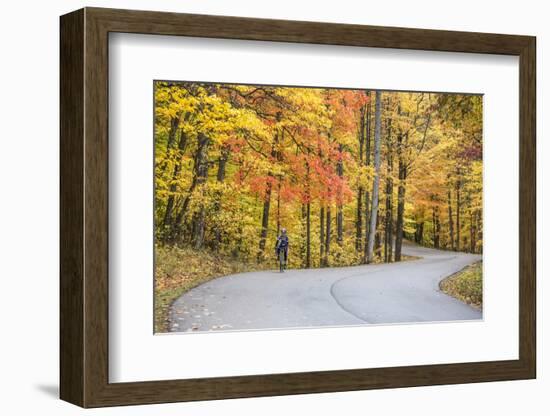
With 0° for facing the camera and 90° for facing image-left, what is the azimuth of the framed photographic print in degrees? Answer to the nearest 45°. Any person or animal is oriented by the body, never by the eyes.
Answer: approximately 315°
